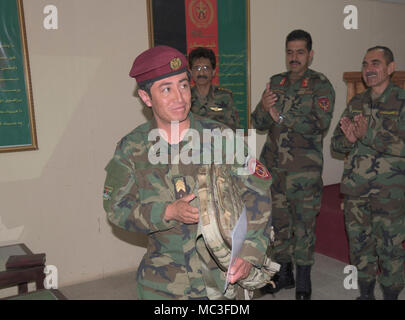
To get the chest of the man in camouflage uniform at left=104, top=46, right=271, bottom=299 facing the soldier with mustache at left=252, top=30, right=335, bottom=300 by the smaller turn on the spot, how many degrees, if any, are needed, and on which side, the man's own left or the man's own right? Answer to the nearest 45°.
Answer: approximately 90° to the man's own left

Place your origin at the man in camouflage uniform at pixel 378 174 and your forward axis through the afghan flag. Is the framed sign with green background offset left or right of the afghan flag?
left

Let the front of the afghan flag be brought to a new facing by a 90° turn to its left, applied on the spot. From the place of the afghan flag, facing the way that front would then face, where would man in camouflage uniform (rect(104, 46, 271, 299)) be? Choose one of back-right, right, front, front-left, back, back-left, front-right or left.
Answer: right

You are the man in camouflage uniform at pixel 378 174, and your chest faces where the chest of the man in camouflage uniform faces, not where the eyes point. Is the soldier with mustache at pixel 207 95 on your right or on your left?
on your right

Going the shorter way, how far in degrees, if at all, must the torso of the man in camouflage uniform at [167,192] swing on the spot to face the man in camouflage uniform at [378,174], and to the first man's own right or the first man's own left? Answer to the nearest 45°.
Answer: approximately 90° to the first man's own left

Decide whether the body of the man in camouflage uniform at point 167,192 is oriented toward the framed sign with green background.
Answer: no

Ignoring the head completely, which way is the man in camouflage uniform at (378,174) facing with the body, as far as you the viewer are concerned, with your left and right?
facing the viewer and to the left of the viewer

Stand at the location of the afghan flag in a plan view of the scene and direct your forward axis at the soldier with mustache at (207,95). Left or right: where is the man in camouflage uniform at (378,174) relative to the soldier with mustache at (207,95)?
left

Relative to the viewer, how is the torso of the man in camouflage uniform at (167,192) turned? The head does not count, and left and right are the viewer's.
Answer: facing the viewer and to the right of the viewer

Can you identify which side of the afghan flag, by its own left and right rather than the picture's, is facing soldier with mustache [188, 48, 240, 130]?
front

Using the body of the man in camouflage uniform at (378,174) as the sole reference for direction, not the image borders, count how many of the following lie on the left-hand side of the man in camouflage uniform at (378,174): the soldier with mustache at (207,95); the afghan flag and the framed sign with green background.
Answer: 0

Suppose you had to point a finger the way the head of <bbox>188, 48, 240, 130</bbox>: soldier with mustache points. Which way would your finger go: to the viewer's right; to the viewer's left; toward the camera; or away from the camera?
toward the camera

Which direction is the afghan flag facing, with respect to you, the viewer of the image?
facing the viewer

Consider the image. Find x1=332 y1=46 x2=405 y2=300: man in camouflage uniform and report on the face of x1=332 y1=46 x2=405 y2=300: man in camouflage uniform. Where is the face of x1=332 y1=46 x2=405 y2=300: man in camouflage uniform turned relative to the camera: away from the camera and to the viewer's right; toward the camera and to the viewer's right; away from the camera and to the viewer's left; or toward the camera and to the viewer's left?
toward the camera and to the viewer's left

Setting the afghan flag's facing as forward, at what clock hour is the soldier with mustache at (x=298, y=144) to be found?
The soldier with mustache is roughly at 11 o'clock from the afghan flag.
